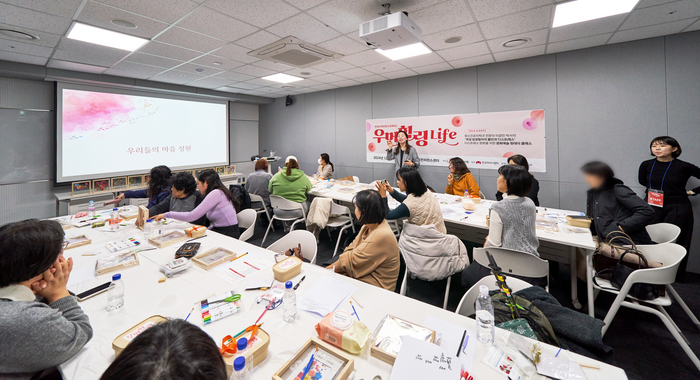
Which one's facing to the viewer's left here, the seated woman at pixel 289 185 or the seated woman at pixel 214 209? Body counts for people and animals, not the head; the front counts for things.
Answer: the seated woman at pixel 214 209

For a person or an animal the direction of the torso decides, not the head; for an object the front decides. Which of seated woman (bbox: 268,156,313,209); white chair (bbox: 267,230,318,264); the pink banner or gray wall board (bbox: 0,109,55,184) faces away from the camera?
the seated woman

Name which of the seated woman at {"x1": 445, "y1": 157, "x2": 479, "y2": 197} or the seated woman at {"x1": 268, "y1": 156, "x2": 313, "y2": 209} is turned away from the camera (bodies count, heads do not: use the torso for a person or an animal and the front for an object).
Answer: the seated woman at {"x1": 268, "y1": 156, "x2": 313, "y2": 209}

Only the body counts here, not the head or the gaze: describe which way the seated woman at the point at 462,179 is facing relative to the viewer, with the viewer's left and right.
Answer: facing the viewer and to the left of the viewer

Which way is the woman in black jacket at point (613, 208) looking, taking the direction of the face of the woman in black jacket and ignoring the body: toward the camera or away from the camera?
toward the camera

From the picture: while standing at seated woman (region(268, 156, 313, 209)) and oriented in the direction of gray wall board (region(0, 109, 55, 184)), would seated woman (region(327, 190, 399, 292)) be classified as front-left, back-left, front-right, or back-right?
back-left

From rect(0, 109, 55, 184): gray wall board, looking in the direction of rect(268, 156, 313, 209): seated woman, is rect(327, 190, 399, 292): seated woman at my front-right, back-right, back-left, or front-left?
front-right

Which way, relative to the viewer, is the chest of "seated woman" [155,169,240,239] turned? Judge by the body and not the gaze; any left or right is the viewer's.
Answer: facing to the left of the viewer

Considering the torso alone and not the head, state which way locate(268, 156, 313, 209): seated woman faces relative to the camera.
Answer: away from the camera

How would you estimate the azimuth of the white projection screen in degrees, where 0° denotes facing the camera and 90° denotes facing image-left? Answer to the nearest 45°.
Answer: approximately 315°

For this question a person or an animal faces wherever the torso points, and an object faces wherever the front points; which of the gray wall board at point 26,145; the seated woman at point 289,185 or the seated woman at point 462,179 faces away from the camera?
the seated woman at point 289,185

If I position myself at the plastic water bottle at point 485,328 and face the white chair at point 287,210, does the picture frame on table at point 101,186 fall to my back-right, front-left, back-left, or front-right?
front-left
